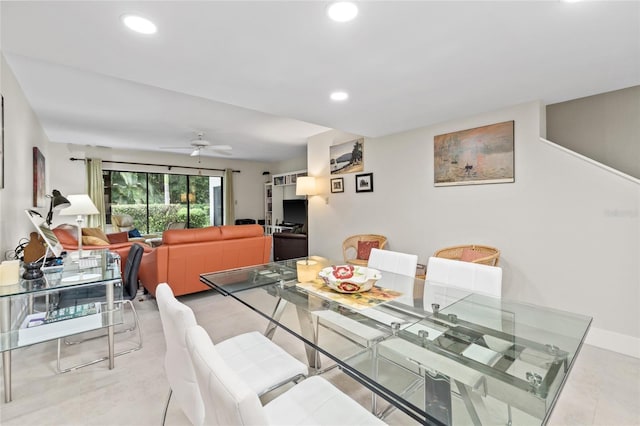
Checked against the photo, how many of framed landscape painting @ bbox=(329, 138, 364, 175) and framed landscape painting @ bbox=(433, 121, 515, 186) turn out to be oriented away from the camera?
0

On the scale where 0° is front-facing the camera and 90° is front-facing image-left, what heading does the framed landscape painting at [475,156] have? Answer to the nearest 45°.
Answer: approximately 45°

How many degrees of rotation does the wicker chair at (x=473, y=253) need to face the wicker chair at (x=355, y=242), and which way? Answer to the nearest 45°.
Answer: approximately 45° to its right

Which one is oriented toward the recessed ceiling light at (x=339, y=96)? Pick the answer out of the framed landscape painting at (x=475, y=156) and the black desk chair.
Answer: the framed landscape painting

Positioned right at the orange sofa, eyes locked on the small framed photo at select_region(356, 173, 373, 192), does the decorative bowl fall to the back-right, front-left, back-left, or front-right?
front-right

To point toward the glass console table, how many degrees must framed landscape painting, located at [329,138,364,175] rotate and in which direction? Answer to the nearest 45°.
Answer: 0° — it already faces it

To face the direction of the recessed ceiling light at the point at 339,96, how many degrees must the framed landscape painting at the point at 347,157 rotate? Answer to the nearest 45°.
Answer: approximately 45° to its left

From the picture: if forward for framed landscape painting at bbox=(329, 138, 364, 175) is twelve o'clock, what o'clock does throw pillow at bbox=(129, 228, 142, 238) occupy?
The throw pillow is roughly at 2 o'clock from the framed landscape painting.

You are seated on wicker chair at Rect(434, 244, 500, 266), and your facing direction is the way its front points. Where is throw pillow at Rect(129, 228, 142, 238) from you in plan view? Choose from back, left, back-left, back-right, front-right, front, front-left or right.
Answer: front-right

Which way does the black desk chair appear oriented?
to the viewer's left

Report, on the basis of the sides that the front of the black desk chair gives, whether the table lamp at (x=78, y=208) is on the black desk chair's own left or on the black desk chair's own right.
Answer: on the black desk chair's own right

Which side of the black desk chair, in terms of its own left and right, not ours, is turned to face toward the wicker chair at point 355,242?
back

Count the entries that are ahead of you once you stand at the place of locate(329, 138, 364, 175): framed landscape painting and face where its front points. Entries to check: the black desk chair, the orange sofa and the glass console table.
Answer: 3

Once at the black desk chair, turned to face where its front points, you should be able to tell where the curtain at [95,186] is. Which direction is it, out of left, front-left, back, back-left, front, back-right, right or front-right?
right

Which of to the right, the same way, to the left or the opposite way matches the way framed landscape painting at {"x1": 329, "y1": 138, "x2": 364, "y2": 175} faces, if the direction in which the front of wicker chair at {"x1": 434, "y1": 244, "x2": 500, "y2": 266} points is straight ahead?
the same way

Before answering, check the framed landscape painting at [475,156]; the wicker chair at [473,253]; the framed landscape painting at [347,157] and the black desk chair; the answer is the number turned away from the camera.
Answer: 0

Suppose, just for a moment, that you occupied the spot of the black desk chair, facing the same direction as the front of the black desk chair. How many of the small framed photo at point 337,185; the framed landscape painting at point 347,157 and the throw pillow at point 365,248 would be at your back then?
3

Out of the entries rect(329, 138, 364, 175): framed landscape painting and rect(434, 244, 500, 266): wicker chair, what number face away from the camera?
0
